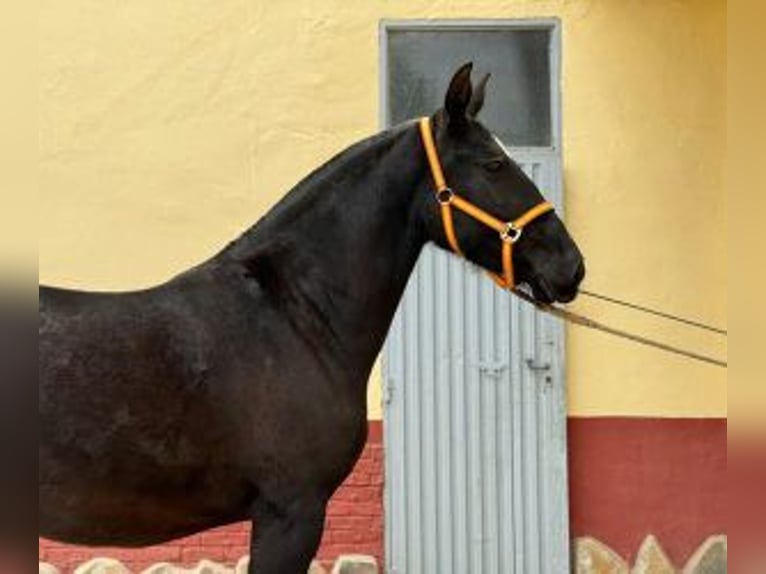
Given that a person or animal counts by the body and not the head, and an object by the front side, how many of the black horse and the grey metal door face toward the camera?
1

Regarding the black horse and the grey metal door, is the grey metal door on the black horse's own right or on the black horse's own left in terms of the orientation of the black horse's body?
on the black horse's own left

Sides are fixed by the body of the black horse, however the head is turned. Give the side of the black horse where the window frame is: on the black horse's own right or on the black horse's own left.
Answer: on the black horse's own left

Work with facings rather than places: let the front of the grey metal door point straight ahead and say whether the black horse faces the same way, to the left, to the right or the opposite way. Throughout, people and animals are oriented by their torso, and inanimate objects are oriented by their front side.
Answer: to the left

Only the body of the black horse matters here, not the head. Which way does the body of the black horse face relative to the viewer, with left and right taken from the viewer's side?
facing to the right of the viewer

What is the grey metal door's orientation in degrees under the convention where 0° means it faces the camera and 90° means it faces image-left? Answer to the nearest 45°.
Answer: approximately 0°
